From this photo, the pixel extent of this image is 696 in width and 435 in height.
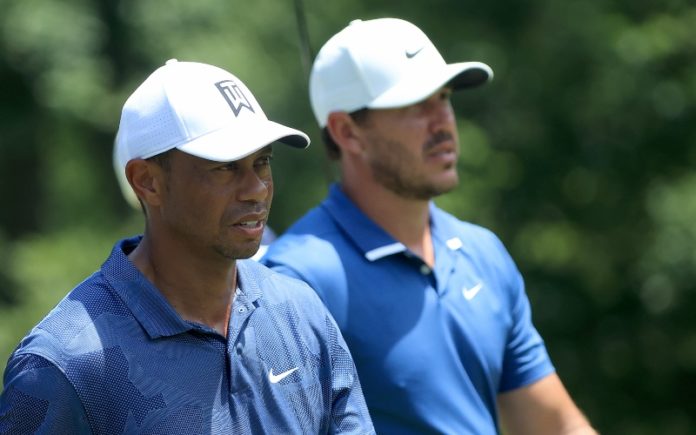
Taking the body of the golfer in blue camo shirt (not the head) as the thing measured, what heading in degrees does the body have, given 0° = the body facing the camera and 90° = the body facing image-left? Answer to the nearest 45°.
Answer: approximately 315°

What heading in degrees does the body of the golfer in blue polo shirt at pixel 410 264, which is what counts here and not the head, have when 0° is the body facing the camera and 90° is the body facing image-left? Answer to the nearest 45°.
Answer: approximately 315°

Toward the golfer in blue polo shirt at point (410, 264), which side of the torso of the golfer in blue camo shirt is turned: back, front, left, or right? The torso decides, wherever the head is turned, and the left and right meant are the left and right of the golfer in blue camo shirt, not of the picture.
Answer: left

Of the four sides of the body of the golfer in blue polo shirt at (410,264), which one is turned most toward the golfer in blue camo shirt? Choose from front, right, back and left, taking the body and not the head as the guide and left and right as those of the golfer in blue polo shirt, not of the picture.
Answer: right

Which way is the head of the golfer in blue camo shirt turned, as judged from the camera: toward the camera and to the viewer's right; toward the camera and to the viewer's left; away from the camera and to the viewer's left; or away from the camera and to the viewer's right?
toward the camera and to the viewer's right
